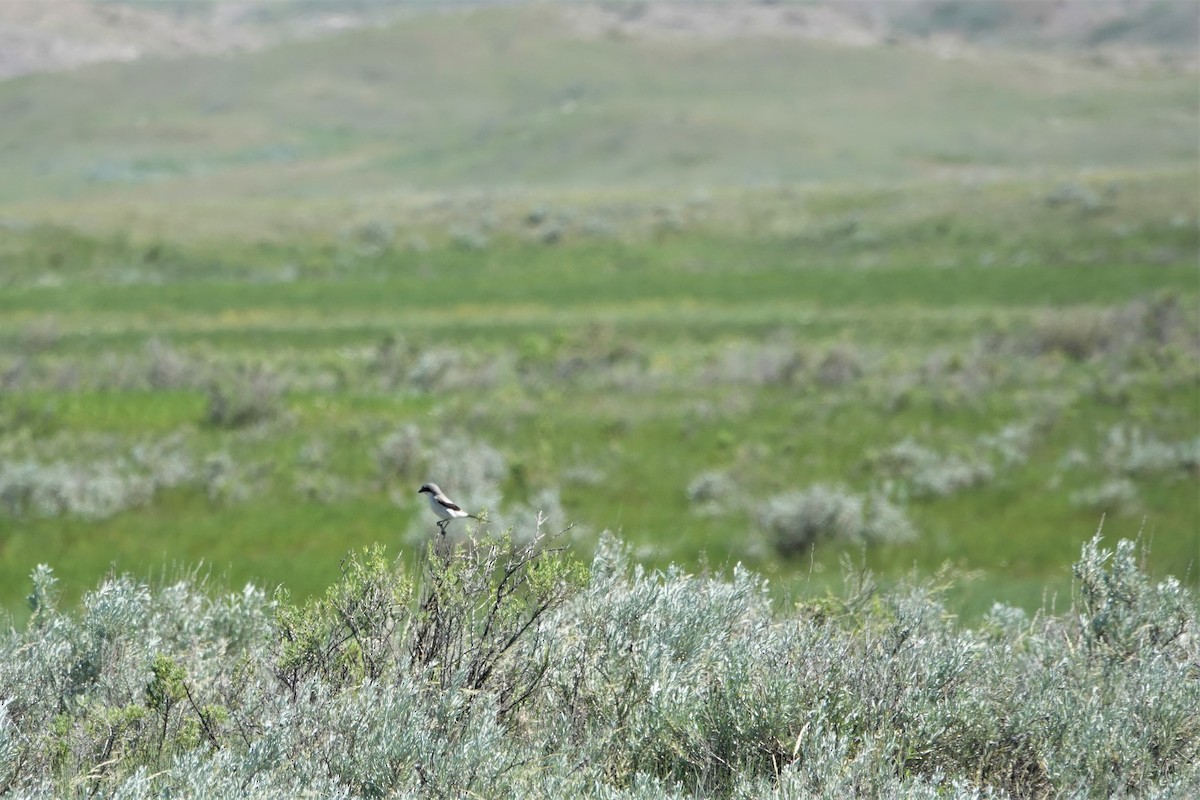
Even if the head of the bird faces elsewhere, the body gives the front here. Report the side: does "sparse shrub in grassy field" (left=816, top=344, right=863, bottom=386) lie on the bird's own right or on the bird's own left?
on the bird's own right

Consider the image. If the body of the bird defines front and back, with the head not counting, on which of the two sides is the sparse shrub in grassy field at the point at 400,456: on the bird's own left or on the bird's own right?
on the bird's own right

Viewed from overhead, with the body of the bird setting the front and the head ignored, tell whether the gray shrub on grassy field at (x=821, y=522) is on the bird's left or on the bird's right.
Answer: on the bird's right

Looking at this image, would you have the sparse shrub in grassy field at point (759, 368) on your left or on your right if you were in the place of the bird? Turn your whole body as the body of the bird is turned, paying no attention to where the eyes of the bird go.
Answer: on your right

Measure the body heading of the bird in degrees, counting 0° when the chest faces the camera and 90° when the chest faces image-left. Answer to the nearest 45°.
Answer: approximately 90°

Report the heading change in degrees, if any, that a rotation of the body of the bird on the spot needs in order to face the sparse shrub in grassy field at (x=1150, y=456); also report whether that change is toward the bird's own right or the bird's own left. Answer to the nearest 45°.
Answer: approximately 135° to the bird's own right
